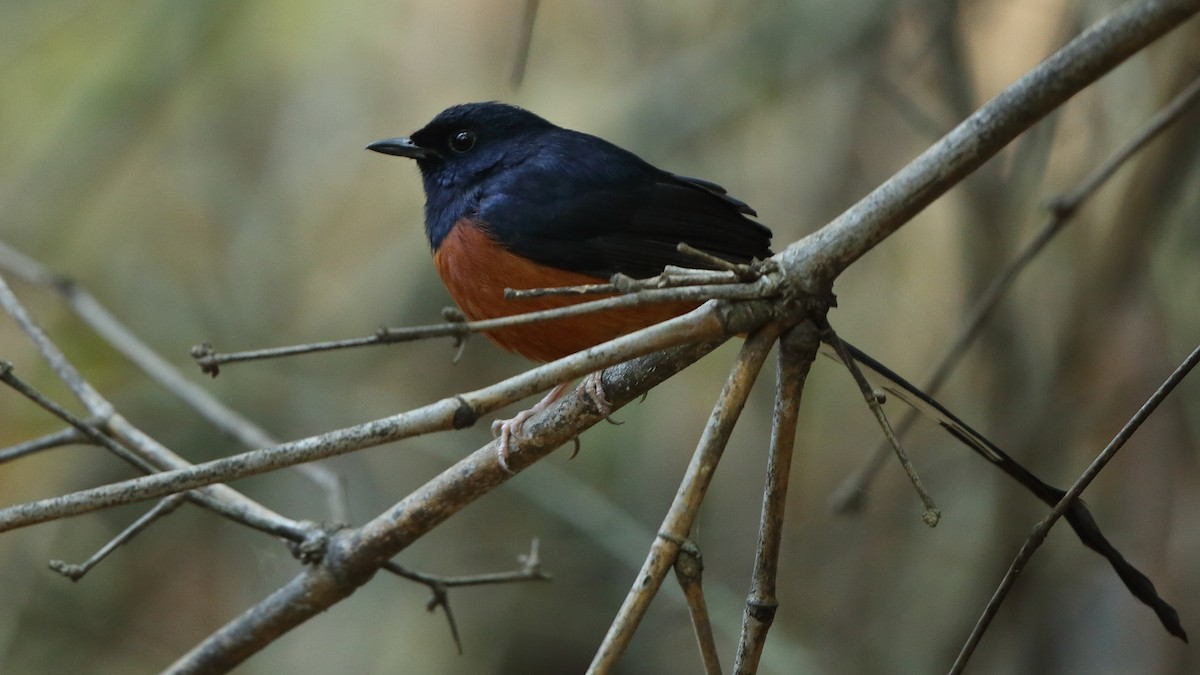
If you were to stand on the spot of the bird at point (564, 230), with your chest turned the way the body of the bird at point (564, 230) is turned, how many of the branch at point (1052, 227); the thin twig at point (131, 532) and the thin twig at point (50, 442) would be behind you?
1

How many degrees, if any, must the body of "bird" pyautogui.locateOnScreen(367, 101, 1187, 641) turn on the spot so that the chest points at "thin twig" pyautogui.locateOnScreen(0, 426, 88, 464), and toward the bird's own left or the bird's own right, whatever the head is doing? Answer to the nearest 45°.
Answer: approximately 45° to the bird's own left

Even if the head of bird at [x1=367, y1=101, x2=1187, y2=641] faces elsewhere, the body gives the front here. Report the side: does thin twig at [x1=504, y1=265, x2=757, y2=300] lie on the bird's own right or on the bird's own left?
on the bird's own left

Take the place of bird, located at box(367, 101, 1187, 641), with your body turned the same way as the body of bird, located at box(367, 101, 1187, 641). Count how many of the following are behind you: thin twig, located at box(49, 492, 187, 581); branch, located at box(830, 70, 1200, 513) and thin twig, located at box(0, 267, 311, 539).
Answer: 1

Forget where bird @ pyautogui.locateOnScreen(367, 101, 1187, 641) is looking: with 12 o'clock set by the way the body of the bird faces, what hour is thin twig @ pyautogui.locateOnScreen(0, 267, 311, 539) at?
The thin twig is roughly at 11 o'clock from the bird.

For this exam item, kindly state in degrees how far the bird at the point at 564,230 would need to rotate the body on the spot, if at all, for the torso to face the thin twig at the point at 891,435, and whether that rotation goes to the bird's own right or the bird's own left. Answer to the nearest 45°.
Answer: approximately 135° to the bird's own left

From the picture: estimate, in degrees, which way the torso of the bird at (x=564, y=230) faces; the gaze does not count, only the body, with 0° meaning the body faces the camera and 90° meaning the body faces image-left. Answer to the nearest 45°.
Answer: approximately 90°

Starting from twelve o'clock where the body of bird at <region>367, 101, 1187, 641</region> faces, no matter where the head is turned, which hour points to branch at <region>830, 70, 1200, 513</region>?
The branch is roughly at 6 o'clock from the bird.
